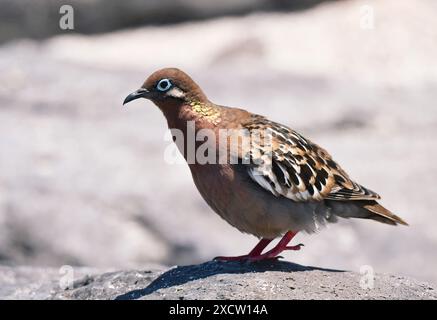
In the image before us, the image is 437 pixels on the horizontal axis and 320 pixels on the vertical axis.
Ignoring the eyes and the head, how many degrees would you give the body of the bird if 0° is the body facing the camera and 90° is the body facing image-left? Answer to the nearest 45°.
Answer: approximately 90°

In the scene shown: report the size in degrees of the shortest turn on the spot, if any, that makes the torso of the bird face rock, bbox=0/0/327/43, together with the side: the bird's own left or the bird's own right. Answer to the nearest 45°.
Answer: approximately 90° to the bird's own right
